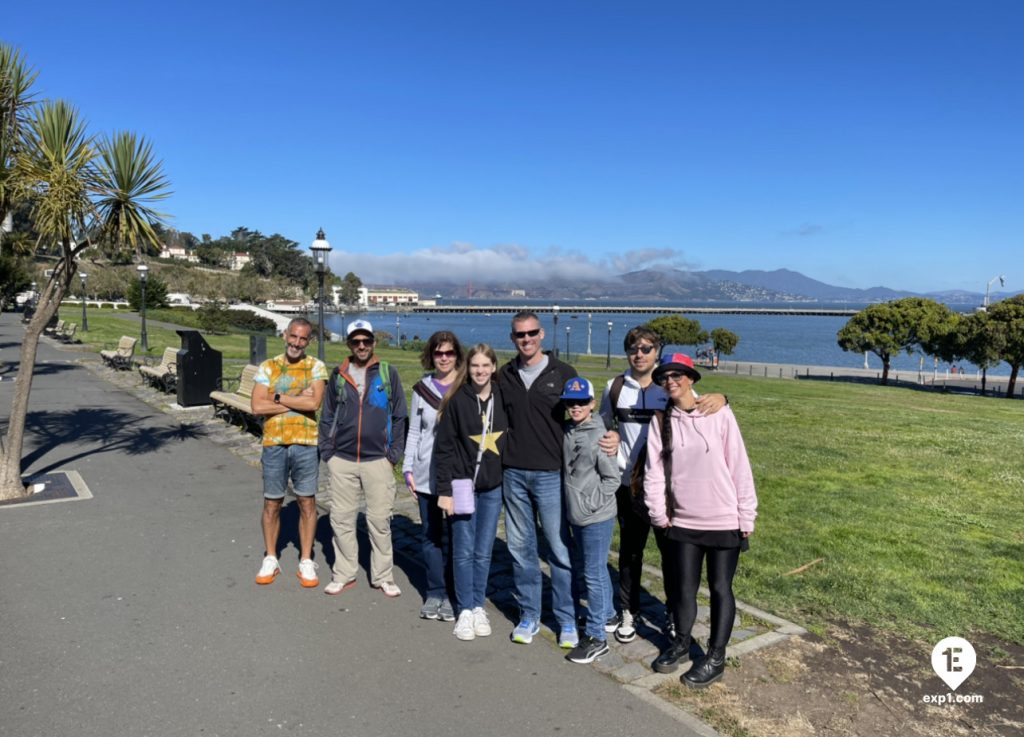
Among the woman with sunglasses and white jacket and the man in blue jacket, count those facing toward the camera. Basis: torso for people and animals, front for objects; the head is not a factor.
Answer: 2

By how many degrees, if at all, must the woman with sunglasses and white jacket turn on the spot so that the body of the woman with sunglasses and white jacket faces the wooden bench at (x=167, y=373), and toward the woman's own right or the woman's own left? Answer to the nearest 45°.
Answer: approximately 135° to the woman's own right

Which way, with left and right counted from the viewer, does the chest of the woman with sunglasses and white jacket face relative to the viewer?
facing the viewer

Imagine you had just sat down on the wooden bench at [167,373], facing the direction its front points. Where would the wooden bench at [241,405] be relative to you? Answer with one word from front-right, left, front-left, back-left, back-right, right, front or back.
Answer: front-left

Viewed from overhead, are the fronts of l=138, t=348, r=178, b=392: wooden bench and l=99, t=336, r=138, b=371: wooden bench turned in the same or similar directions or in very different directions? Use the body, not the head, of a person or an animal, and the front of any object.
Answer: same or similar directions

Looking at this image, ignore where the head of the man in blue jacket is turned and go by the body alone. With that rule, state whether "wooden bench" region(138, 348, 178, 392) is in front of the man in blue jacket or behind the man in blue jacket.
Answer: behind

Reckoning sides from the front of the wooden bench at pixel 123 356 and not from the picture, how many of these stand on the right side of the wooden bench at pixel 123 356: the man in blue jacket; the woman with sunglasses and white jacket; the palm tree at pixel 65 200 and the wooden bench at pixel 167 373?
0

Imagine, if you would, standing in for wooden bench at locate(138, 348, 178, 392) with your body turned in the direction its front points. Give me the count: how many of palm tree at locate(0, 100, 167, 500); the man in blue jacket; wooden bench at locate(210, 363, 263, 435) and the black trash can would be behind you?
0

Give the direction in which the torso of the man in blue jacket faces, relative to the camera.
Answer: toward the camera

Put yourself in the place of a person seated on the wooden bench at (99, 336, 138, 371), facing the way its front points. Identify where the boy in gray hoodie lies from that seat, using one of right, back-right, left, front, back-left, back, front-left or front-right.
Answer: front-left

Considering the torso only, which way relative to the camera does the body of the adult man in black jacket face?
toward the camera

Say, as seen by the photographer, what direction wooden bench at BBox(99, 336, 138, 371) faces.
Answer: facing the viewer and to the left of the viewer

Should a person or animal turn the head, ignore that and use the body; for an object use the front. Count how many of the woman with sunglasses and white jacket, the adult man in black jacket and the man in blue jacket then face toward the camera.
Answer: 3

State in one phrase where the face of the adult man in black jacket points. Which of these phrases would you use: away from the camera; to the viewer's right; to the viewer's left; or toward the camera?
toward the camera
